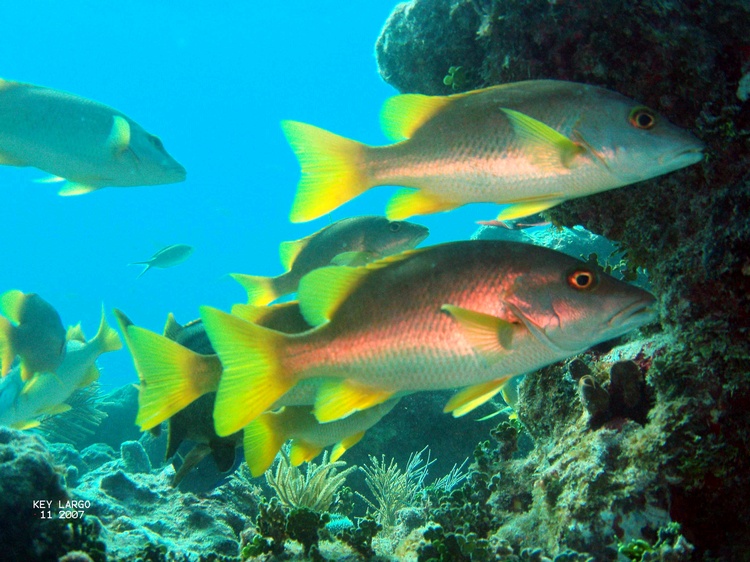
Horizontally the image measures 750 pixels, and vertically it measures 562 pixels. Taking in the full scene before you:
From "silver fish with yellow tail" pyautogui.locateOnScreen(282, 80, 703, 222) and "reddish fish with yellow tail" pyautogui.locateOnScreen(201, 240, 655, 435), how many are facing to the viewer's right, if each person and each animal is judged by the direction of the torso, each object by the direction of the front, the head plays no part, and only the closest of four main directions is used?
2

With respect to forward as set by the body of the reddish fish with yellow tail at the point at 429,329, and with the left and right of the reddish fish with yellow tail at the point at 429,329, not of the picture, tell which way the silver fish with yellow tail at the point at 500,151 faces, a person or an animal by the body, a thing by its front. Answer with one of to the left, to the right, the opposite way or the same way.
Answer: the same way

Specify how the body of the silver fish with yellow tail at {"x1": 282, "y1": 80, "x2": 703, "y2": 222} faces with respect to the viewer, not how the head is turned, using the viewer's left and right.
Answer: facing to the right of the viewer

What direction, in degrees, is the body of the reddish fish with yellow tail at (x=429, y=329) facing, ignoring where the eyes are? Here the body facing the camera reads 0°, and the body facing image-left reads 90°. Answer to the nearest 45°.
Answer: approximately 270°
